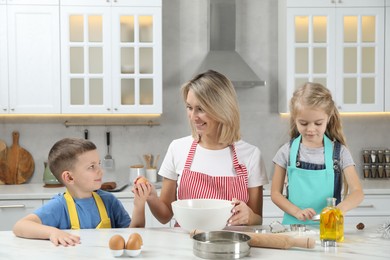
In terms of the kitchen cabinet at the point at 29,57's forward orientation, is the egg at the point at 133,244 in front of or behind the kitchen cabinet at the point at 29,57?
in front

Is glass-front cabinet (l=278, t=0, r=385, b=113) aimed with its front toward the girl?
yes

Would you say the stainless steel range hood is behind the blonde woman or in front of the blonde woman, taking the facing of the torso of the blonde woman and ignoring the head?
behind

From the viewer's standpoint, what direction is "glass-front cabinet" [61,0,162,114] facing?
toward the camera

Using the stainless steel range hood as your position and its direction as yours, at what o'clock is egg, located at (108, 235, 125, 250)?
The egg is roughly at 12 o'clock from the stainless steel range hood.

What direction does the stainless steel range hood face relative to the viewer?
toward the camera

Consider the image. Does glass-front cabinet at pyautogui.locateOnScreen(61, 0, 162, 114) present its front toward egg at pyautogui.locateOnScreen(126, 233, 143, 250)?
yes

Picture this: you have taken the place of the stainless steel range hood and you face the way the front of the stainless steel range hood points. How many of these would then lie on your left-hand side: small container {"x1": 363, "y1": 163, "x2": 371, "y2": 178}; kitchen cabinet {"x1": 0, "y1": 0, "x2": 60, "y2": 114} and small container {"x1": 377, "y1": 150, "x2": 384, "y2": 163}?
2

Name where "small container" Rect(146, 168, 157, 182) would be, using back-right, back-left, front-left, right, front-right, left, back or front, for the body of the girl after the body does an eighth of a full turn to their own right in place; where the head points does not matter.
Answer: right

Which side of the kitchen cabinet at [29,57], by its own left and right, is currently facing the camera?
front

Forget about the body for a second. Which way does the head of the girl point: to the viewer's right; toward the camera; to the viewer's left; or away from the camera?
toward the camera

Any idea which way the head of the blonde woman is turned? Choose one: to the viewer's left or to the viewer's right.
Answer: to the viewer's left

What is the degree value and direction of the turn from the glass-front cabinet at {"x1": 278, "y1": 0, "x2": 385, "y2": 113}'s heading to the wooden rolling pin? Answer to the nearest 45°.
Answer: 0° — it already faces it
